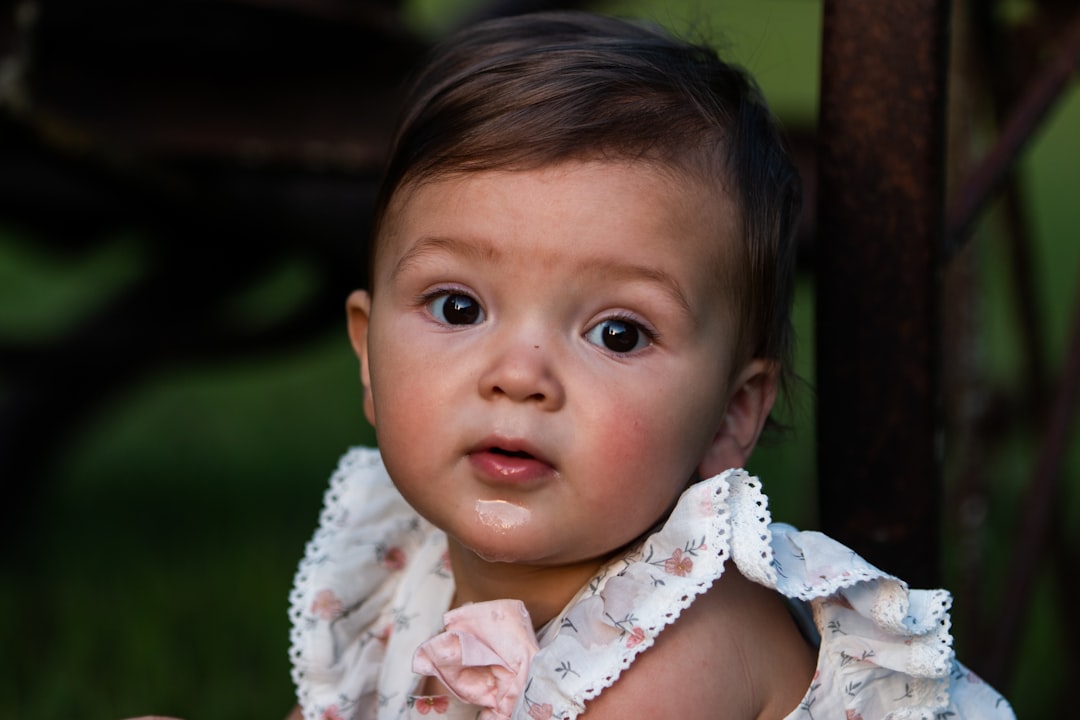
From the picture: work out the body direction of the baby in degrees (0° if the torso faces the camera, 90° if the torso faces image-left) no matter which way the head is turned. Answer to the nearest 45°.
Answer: approximately 45°
